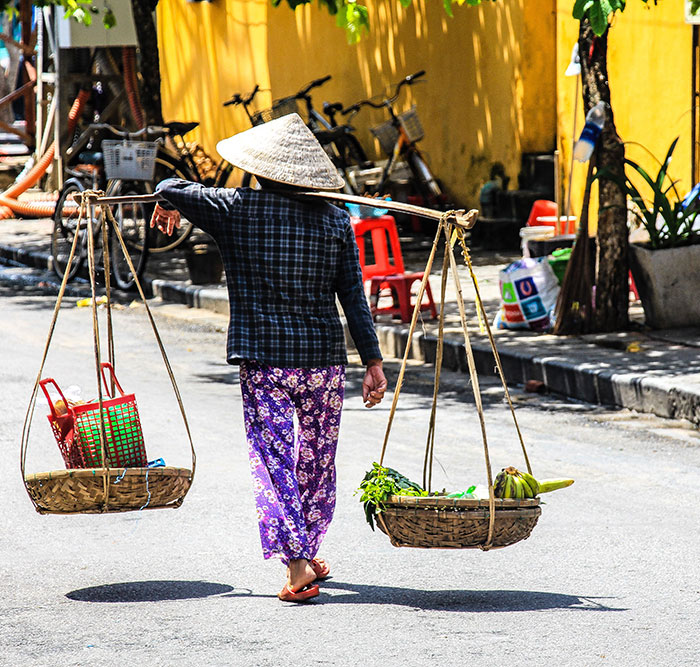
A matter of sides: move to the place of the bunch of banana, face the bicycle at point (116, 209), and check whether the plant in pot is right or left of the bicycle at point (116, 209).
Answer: right

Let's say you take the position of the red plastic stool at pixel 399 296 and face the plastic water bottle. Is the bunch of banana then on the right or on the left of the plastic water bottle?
right

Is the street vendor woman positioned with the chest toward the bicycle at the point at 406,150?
yes

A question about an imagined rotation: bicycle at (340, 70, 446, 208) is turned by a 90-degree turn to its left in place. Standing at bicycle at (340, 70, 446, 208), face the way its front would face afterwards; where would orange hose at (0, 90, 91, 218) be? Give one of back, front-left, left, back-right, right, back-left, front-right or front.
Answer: left

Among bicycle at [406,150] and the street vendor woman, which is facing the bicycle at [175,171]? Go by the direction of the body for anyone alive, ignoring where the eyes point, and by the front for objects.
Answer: the street vendor woman

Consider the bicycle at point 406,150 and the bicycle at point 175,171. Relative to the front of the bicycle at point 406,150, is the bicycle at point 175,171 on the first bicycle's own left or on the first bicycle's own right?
on the first bicycle's own right

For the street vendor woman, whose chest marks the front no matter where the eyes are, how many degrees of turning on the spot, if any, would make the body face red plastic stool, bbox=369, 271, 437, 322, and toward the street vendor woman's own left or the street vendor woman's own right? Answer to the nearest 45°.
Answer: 0° — they already face it

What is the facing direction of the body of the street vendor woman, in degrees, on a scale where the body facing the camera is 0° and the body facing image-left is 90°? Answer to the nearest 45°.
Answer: approximately 180°
